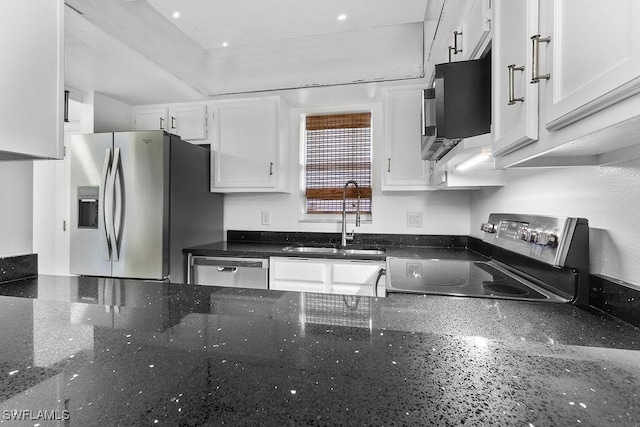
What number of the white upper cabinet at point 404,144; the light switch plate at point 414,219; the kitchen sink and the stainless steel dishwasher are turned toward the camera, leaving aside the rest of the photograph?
4

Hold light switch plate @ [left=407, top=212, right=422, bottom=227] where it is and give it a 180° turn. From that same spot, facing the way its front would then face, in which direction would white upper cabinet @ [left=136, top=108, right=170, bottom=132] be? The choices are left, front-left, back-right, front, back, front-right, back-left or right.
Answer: left

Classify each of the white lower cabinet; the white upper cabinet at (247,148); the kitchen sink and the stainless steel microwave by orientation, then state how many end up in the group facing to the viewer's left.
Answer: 1

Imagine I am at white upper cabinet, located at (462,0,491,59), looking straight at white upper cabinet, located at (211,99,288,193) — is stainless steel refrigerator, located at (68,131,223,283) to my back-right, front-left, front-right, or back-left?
front-left

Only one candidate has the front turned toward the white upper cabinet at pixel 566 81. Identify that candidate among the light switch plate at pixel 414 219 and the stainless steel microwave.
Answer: the light switch plate

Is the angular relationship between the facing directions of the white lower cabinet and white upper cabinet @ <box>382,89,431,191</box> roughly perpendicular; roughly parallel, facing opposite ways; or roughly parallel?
roughly parallel

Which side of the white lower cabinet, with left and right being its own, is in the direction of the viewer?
front

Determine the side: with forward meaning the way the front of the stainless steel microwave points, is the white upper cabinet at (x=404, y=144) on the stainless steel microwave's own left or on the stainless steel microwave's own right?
on the stainless steel microwave's own right

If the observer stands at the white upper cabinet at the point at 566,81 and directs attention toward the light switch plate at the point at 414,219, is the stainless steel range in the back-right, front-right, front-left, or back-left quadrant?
front-right

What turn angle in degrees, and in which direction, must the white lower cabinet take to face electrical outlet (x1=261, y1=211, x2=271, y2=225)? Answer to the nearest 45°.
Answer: approximately 135° to its right

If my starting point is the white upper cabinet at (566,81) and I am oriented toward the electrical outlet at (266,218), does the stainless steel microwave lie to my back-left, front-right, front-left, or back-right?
front-right

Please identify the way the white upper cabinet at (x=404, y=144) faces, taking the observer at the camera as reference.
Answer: facing the viewer

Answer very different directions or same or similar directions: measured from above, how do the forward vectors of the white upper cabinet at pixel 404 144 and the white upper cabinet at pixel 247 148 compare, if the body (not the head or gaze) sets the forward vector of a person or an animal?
same or similar directions

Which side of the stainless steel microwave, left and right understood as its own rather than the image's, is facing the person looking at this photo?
left

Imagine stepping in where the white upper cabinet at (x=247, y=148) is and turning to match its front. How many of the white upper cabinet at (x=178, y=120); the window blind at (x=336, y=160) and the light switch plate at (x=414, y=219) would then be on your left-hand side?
2
